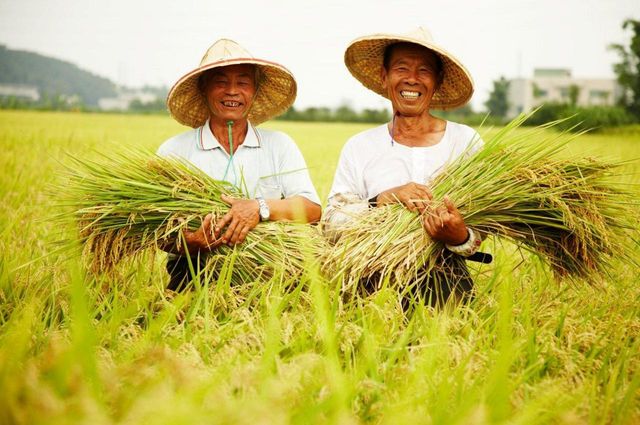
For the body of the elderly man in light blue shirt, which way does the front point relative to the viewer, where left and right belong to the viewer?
facing the viewer

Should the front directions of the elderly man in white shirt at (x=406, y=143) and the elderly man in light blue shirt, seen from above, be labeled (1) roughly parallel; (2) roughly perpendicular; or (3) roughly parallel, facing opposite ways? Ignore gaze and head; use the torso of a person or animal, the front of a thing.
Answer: roughly parallel

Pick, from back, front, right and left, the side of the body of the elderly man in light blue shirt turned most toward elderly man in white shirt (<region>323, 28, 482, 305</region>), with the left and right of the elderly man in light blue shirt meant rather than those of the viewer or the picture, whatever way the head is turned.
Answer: left

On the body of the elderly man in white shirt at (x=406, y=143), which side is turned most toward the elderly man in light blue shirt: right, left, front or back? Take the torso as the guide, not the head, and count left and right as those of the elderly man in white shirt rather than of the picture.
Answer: right

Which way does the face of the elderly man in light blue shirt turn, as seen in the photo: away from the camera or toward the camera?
toward the camera

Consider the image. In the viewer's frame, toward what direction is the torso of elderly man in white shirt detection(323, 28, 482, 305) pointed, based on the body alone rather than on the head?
toward the camera

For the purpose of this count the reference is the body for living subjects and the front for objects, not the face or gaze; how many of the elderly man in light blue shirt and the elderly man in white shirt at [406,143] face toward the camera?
2
